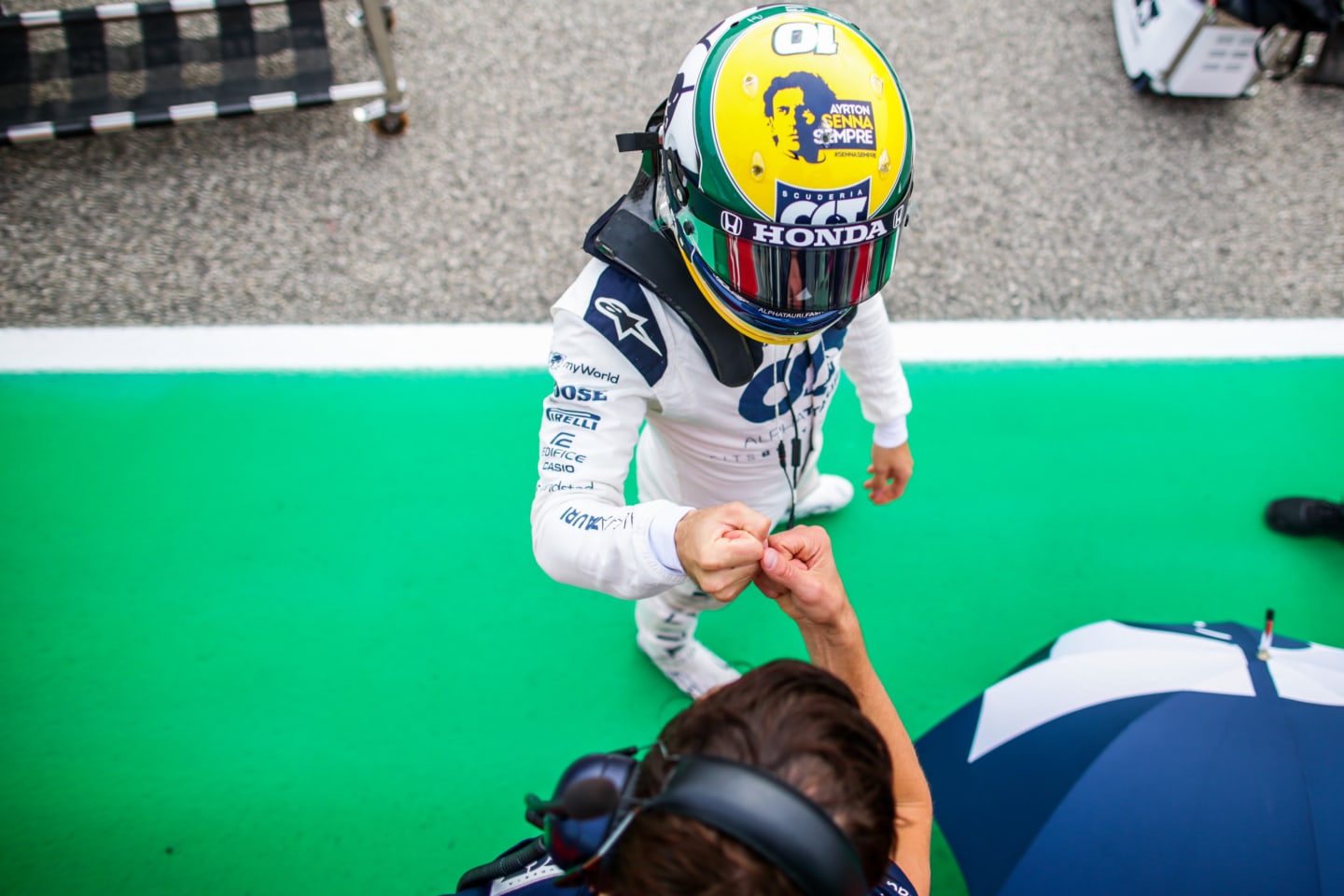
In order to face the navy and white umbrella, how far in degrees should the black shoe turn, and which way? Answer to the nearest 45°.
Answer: approximately 90° to its left

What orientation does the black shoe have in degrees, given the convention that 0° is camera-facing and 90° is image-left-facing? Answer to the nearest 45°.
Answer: approximately 90°

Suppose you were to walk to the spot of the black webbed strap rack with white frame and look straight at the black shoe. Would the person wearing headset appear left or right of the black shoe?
right

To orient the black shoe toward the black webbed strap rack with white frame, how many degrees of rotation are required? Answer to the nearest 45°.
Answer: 0° — it already faces it

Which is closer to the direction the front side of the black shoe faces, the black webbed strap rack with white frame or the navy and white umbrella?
the black webbed strap rack with white frame
